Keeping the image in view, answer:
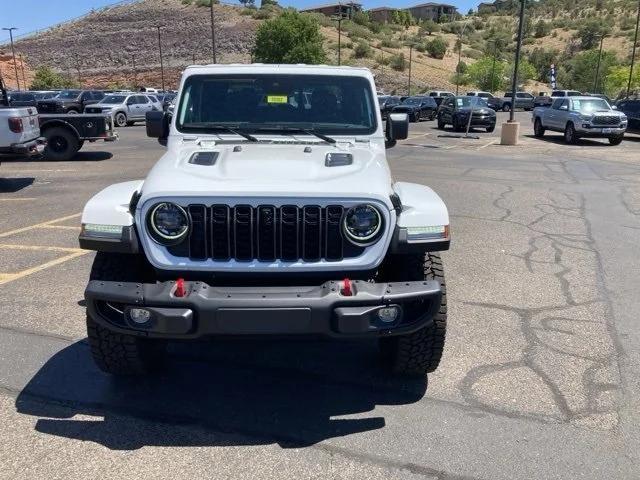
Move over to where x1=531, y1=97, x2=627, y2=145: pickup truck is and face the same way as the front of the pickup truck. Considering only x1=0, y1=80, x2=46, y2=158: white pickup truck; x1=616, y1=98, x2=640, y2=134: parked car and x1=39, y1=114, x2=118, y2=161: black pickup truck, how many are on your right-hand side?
2

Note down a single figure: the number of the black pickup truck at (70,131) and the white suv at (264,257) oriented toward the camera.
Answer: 1

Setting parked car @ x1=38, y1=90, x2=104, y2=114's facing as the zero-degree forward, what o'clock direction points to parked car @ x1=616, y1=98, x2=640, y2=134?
parked car @ x1=616, y1=98, x2=640, y2=134 is roughly at 9 o'clock from parked car @ x1=38, y1=90, x2=104, y2=114.

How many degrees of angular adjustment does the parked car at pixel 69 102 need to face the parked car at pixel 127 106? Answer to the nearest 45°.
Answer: approximately 90° to its left

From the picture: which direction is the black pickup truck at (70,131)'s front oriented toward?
to the viewer's left

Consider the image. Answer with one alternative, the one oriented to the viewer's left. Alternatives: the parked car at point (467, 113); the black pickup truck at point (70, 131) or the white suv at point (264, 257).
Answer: the black pickup truck

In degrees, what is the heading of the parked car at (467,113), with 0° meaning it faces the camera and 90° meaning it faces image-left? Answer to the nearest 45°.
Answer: approximately 315°

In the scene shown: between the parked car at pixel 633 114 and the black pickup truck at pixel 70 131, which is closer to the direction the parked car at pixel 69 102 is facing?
the black pickup truck

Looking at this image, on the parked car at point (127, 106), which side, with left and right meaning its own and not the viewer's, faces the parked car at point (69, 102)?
right

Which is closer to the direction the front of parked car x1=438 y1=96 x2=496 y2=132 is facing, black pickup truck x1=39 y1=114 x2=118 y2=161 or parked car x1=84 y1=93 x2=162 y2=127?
the black pickup truck

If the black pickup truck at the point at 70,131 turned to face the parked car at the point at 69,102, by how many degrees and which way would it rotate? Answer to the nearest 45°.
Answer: approximately 90° to its right
